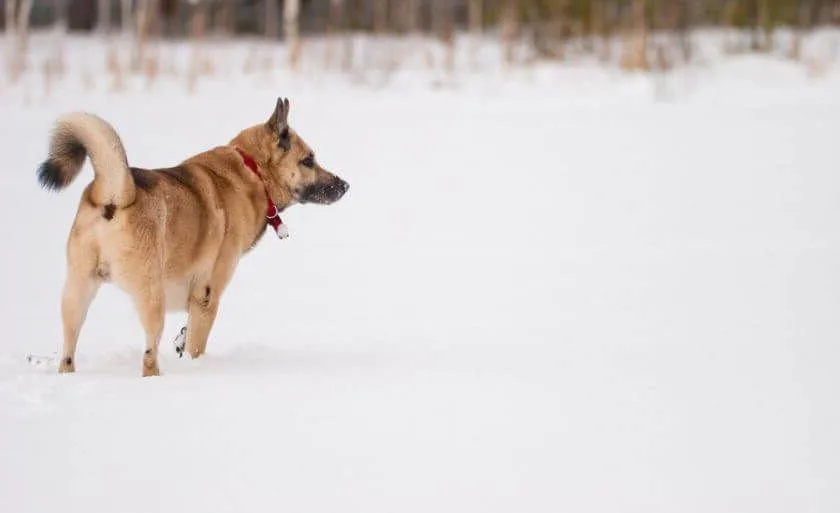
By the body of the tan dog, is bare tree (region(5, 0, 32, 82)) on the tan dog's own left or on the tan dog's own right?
on the tan dog's own left

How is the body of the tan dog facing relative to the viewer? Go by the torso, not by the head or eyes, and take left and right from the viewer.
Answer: facing away from the viewer and to the right of the viewer
